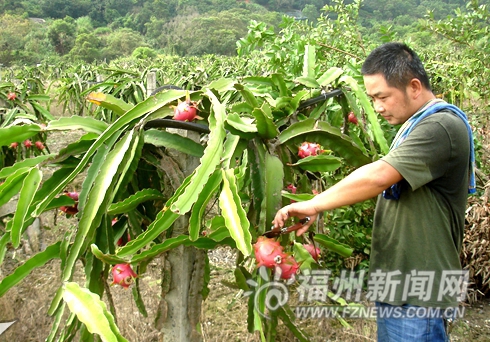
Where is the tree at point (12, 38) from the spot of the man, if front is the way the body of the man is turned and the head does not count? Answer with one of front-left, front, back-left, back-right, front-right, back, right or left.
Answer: front-right

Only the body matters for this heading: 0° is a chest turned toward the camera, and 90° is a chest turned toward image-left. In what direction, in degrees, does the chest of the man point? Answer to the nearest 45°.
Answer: approximately 90°

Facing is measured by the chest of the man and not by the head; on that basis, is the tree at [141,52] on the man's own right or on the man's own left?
on the man's own right

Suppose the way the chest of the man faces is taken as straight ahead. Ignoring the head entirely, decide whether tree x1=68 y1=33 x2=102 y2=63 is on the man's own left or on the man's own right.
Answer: on the man's own right

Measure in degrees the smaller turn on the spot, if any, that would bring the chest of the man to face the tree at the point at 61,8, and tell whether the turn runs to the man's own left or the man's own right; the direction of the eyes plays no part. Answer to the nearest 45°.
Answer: approximately 45° to the man's own right

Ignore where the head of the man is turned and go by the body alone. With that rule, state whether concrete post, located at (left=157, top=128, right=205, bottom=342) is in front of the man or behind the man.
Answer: in front

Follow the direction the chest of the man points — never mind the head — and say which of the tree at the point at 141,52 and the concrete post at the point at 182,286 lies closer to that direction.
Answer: the concrete post

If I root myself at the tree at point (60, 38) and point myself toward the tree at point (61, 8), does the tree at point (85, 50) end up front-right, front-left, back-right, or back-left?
back-right

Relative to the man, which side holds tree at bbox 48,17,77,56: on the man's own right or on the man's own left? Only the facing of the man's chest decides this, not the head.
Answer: on the man's own right

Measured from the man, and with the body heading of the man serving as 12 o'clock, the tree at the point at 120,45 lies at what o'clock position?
The tree is roughly at 2 o'clock from the man.

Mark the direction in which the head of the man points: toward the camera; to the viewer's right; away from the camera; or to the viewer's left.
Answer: to the viewer's left
